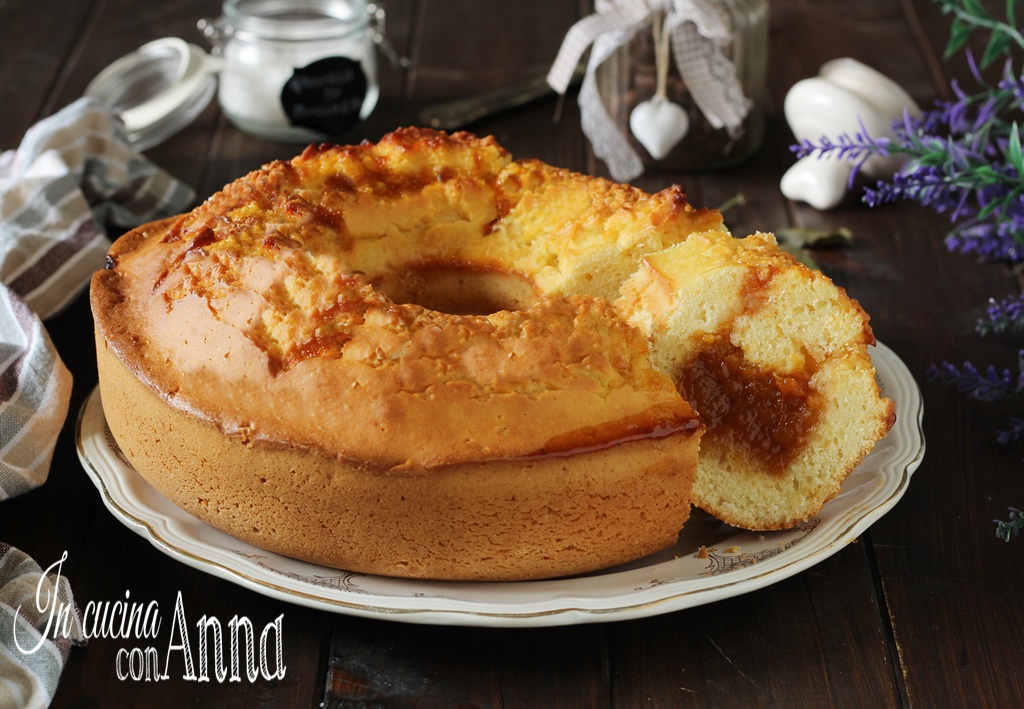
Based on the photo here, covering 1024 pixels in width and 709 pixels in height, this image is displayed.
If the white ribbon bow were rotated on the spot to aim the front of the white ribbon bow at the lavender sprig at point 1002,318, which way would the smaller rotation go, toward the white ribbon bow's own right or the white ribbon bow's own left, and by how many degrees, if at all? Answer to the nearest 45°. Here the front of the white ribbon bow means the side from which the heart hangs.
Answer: approximately 45° to the white ribbon bow's own left

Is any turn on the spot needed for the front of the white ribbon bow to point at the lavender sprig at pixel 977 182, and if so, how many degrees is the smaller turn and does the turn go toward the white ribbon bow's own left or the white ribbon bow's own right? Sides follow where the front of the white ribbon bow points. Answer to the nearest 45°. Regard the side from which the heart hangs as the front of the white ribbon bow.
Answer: approximately 45° to the white ribbon bow's own left

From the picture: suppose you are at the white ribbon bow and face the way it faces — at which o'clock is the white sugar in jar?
The white sugar in jar is roughly at 3 o'clock from the white ribbon bow.

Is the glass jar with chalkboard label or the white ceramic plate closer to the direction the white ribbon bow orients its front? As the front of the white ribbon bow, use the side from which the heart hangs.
the white ceramic plate

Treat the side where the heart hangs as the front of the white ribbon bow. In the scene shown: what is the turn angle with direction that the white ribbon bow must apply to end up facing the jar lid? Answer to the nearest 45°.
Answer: approximately 90° to its right

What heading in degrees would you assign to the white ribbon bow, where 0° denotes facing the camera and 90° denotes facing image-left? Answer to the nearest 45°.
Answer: approximately 0°

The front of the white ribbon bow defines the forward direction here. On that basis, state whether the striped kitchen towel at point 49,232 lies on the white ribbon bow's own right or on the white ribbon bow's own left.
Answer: on the white ribbon bow's own right

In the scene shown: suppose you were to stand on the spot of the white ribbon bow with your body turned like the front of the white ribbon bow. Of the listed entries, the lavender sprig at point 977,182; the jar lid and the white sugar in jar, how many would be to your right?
2

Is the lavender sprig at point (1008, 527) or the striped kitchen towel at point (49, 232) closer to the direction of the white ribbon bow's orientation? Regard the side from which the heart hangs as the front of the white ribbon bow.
the lavender sprig

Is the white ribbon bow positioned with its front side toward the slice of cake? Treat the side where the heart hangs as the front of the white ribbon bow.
yes

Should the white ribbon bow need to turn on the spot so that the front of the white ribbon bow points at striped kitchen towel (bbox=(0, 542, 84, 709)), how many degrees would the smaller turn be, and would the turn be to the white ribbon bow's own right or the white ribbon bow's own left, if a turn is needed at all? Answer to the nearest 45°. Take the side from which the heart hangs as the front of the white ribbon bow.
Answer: approximately 45° to the white ribbon bow's own right

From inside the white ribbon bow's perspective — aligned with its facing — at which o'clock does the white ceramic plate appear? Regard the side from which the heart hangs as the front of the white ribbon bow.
The white ceramic plate is roughly at 12 o'clock from the white ribbon bow.
